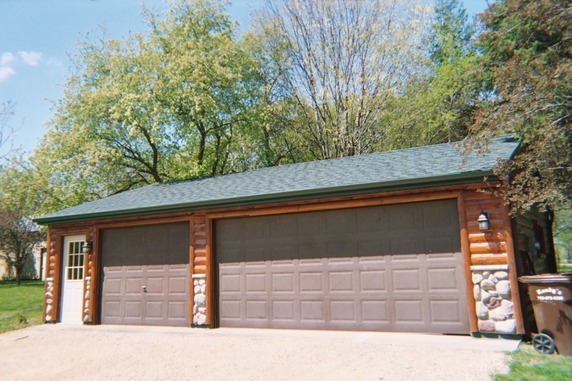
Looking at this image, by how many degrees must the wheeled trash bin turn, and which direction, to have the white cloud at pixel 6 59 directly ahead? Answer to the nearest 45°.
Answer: approximately 180°

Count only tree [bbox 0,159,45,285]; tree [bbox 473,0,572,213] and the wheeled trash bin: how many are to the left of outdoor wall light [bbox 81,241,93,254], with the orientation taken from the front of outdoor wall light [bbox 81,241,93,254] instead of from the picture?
2

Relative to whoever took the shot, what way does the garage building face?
facing the viewer and to the left of the viewer

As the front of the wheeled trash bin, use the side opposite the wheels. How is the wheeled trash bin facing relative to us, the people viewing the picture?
facing to the right of the viewer

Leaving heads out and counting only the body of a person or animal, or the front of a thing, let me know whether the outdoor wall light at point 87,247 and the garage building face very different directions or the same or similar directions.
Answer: same or similar directions

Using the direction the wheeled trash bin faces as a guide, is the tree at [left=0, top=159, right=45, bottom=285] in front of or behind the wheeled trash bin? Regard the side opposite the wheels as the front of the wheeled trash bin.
behind

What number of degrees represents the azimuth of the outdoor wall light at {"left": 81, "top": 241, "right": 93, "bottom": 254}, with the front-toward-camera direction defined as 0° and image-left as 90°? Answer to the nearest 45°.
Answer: approximately 45°

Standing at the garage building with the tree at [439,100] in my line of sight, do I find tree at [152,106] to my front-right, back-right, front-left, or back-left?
front-left

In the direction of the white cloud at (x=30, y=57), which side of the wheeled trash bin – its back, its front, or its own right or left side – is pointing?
back
